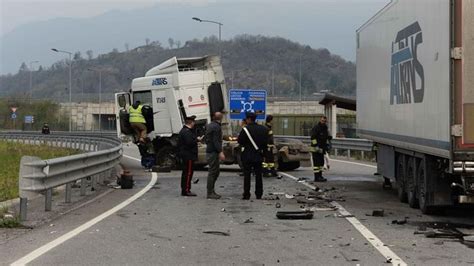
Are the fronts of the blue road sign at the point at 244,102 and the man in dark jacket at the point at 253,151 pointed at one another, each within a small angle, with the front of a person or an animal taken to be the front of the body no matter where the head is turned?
yes

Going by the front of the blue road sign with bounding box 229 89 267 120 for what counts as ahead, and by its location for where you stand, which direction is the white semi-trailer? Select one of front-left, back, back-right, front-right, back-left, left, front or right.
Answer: front

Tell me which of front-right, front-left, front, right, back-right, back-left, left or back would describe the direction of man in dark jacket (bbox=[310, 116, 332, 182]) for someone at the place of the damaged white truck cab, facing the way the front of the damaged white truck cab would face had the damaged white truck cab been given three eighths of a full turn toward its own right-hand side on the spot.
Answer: front-right

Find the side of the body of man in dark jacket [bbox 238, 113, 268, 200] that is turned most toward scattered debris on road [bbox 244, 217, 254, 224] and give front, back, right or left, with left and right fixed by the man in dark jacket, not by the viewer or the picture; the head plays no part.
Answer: back

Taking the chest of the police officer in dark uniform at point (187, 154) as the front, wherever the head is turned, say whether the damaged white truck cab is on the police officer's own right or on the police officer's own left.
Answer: on the police officer's own left

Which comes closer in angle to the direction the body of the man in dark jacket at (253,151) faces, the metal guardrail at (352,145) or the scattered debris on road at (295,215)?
the metal guardrail

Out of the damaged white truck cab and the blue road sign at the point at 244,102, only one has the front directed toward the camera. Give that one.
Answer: the blue road sign

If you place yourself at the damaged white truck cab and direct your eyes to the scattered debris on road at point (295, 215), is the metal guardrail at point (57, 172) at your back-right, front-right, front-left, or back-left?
front-right

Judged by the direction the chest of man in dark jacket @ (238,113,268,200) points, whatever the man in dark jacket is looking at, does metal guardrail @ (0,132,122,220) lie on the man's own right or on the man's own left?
on the man's own left

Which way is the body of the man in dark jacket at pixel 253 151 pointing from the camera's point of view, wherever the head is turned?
away from the camera

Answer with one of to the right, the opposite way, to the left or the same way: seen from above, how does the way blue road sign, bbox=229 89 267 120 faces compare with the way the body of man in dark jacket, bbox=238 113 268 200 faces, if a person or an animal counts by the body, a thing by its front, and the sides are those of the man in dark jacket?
the opposite way

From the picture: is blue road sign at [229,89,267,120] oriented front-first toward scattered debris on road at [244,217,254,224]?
yes

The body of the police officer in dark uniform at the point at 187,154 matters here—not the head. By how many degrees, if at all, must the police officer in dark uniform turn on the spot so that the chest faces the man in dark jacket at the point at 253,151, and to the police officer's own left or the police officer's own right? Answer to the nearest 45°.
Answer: approximately 45° to the police officer's own right

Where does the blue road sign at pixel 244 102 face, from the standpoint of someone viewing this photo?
facing the viewer
